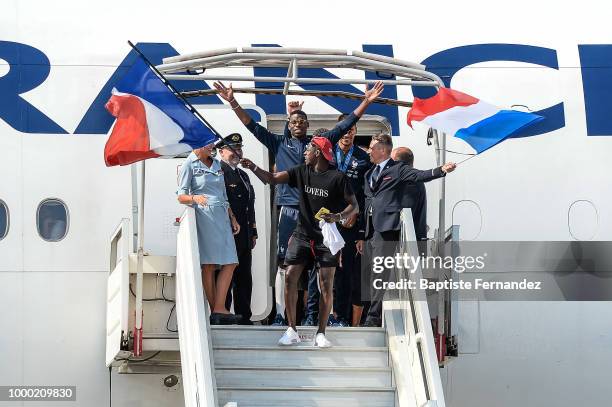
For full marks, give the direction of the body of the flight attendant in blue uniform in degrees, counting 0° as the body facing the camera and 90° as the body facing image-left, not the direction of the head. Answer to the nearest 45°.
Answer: approximately 315°

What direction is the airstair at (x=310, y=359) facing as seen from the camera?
toward the camera

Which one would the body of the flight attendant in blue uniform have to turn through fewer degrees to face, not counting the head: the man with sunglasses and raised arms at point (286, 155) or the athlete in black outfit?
the athlete in black outfit

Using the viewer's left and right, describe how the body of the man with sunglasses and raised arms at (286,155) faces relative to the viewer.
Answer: facing the viewer

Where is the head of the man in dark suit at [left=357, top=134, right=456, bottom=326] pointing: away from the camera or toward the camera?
toward the camera

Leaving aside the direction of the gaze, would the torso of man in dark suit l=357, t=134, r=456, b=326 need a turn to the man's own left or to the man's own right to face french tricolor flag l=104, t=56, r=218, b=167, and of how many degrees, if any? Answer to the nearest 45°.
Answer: approximately 45° to the man's own right

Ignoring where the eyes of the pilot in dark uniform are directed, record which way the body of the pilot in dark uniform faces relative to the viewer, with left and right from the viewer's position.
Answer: facing the viewer and to the right of the viewer

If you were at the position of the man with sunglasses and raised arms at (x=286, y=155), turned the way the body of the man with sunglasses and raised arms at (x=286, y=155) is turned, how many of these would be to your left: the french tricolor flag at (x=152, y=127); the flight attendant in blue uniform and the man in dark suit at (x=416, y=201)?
1

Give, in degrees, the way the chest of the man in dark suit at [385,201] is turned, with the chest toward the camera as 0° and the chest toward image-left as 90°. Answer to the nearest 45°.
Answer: approximately 45°

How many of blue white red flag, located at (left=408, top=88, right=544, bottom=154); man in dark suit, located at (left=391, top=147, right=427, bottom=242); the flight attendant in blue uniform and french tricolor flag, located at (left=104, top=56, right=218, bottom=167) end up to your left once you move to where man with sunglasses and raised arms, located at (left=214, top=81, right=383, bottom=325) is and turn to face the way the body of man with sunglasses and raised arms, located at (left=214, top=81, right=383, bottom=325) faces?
2
